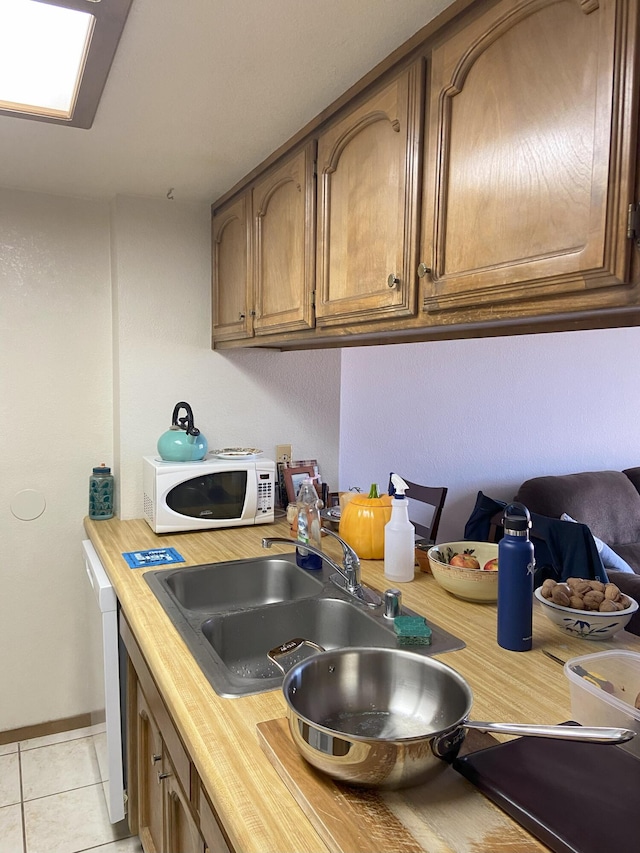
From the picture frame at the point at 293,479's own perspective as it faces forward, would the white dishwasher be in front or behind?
in front

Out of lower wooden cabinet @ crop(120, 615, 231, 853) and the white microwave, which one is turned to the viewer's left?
the lower wooden cabinet

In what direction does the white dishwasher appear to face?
to the viewer's left

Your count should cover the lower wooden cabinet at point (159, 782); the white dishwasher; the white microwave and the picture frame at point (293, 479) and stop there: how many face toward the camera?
2

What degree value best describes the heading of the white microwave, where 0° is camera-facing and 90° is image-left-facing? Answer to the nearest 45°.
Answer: approximately 0°

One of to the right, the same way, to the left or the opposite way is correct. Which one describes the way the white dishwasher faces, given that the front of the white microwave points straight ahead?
to the right

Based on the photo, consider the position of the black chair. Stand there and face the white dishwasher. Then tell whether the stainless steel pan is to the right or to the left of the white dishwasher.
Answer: left

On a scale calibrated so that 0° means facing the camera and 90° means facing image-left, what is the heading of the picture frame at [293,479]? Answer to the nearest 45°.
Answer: approximately 0°
